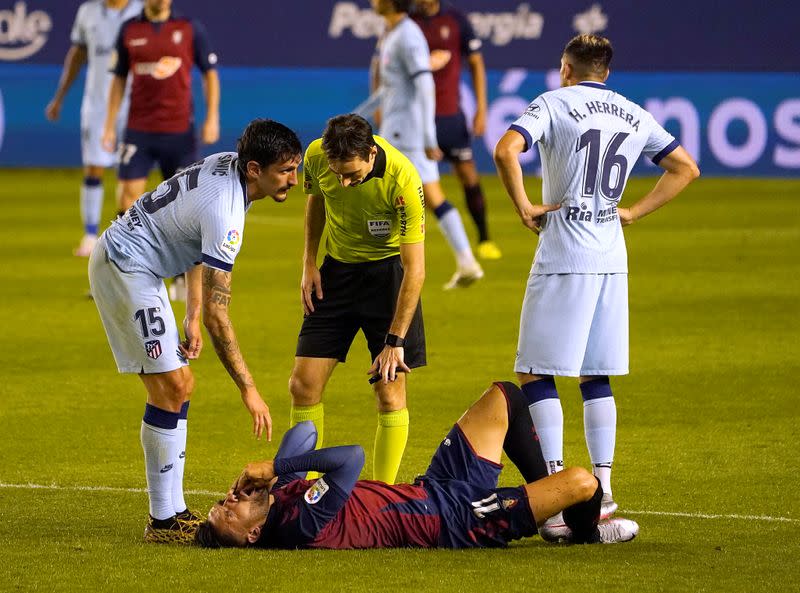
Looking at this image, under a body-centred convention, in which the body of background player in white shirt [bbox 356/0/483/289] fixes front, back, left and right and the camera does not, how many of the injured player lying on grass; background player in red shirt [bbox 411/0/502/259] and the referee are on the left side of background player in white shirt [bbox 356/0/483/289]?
2

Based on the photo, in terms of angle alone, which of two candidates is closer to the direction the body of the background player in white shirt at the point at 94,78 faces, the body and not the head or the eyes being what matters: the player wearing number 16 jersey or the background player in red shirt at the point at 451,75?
the player wearing number 16 jersey

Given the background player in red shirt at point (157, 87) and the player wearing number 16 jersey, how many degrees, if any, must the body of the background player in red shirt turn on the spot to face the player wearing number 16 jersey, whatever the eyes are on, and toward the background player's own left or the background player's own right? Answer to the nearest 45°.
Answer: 0° — they already face them

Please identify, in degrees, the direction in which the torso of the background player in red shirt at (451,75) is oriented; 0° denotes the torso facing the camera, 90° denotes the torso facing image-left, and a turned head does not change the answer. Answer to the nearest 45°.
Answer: approximately 45°

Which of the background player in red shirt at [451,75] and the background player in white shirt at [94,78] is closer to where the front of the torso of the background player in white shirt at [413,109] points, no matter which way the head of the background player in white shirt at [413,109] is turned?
the background player in white shirt

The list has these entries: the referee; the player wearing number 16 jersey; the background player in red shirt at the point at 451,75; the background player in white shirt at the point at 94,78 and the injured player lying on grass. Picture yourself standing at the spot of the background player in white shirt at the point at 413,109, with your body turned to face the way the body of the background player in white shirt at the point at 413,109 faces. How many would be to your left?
3

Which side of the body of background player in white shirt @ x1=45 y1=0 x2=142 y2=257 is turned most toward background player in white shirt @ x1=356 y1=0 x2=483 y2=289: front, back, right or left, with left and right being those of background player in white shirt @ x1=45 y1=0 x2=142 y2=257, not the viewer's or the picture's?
left

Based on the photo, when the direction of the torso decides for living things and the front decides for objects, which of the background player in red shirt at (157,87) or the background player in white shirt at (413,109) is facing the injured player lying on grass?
the background player in red shirt

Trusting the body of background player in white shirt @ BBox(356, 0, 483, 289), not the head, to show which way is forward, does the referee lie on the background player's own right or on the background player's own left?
on the background player's own left

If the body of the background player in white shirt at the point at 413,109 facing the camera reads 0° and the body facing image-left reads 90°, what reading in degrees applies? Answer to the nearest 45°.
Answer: approximately 90°

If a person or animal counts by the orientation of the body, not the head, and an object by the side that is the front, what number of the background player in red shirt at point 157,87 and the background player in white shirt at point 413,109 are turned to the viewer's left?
1

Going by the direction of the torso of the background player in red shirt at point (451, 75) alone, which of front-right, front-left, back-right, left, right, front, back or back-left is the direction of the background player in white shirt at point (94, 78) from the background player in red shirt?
front-right
